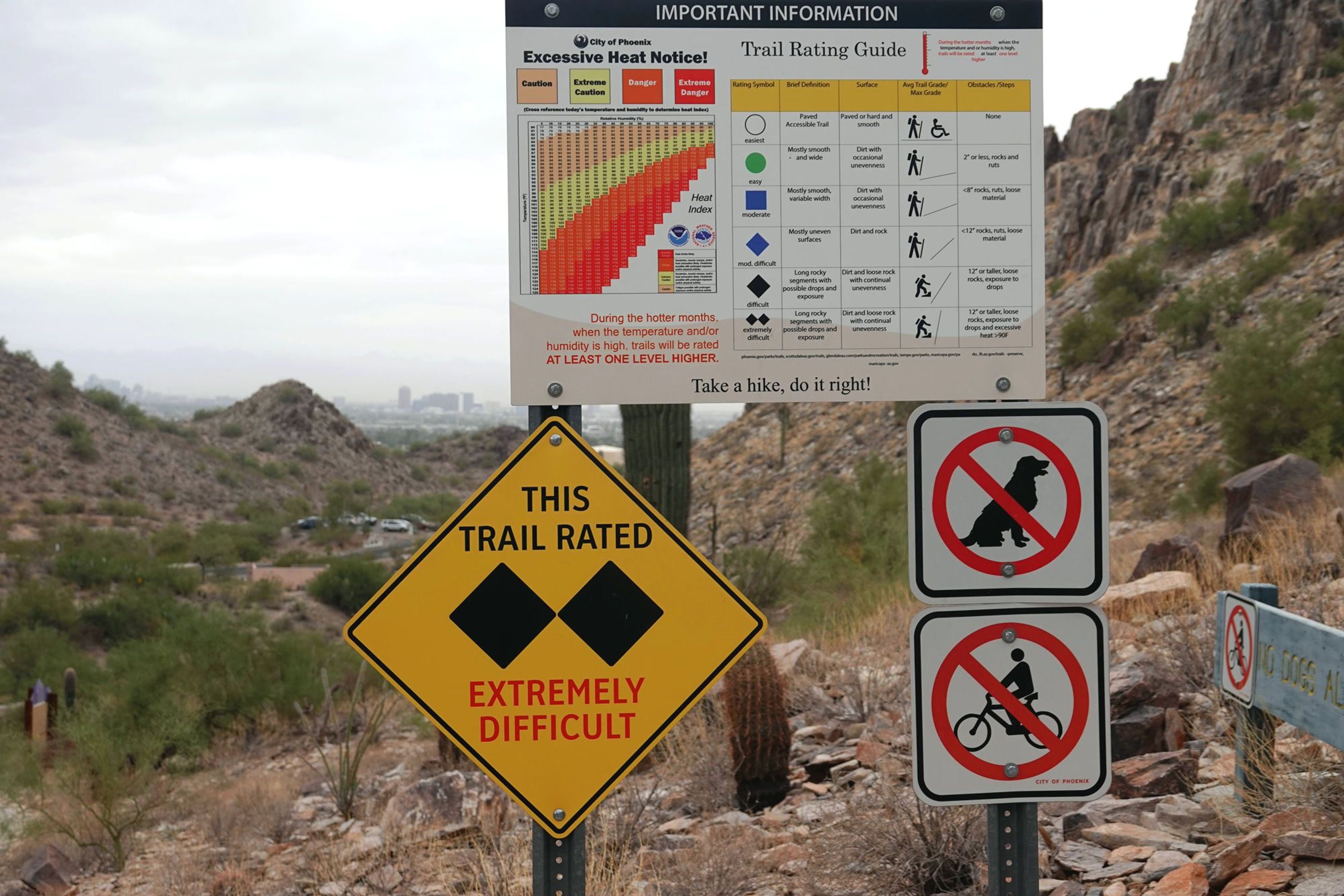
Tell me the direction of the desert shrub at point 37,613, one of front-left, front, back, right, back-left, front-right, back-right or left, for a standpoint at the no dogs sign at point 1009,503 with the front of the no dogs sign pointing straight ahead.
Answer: back-right

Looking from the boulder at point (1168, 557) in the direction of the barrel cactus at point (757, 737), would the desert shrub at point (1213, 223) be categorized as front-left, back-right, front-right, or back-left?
back-right

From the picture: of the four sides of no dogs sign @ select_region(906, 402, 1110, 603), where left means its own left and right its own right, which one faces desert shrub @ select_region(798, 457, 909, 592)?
back

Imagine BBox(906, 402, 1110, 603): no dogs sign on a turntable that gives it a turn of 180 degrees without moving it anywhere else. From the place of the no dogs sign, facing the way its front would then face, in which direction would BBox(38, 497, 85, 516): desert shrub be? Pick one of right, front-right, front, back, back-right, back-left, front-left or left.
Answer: front-left

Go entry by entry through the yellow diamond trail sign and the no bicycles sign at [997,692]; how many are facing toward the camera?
2

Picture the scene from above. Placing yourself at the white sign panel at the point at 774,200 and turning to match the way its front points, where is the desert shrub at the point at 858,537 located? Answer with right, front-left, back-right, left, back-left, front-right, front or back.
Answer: back

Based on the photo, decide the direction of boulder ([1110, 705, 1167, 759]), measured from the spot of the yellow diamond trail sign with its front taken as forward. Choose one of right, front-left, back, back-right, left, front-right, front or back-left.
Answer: back-left

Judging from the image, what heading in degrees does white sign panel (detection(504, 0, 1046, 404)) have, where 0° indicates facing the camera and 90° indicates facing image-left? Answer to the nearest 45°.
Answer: approximately 0°

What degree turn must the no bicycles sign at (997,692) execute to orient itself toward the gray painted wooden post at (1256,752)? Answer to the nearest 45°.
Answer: approximately 135° to its left
